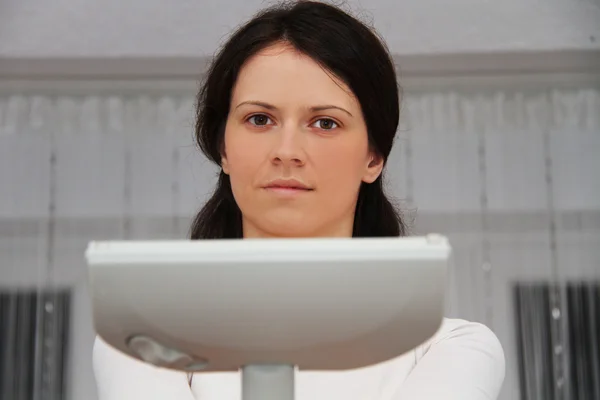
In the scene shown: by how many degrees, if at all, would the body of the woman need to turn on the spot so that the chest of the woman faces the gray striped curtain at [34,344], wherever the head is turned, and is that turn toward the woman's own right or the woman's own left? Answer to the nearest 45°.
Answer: approximately 180°

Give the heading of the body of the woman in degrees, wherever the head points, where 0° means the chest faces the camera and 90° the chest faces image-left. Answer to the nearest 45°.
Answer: approximately 0°
